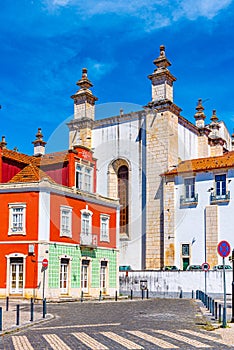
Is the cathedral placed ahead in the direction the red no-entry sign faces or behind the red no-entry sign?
behind

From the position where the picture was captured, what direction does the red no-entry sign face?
facing the viewer

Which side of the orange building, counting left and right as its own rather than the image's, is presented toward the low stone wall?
left

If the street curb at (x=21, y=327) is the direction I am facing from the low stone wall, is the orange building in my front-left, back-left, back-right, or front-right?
front-right

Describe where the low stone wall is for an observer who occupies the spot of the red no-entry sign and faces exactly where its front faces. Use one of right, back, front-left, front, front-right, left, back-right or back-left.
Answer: back-left

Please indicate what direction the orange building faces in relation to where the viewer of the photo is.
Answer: facing the viewer and to the right of the viewer

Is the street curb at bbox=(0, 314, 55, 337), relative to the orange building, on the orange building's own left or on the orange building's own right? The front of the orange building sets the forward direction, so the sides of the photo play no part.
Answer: on the orange building's own right

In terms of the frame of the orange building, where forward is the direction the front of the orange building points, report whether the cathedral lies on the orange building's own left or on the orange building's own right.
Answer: on the orange building's own left

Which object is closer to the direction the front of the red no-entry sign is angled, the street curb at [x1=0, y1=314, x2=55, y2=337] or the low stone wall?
the street curb

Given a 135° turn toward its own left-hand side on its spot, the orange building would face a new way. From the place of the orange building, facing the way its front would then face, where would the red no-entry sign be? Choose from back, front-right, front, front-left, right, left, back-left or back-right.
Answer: back
